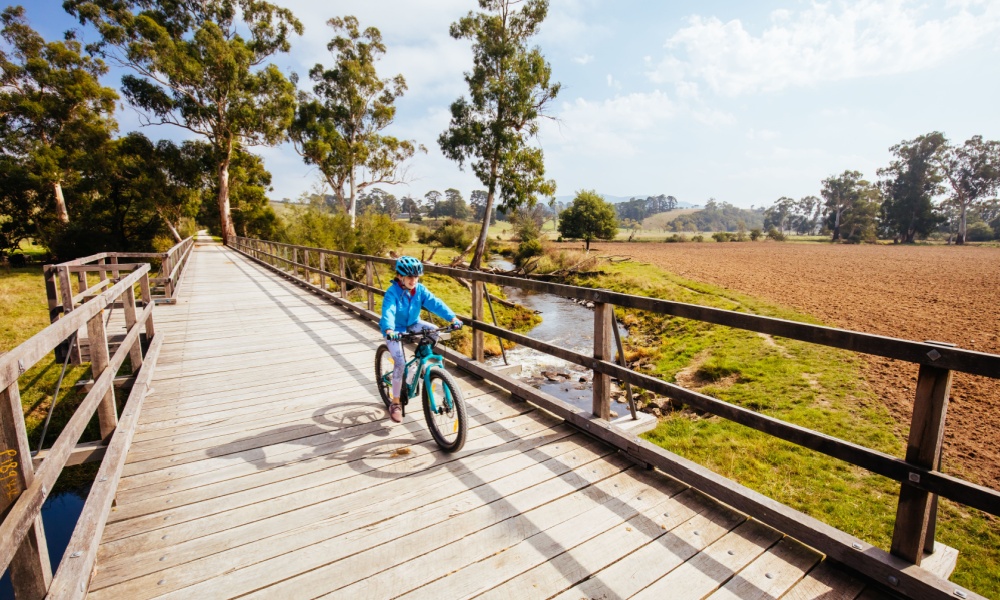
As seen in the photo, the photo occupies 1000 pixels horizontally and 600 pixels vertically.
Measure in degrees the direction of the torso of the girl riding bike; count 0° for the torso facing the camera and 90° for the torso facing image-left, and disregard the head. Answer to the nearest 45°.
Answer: approximately 315°

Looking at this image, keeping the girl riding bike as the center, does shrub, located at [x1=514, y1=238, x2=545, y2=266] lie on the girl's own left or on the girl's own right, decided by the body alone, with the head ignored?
on the girl's own left

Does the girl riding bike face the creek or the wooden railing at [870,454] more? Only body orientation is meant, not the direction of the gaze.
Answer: the wooden railing

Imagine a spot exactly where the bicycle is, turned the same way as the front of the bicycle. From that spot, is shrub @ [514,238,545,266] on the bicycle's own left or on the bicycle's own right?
on the bicycle's own left

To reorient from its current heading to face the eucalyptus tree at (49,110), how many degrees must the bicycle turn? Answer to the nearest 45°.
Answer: approximately 180°

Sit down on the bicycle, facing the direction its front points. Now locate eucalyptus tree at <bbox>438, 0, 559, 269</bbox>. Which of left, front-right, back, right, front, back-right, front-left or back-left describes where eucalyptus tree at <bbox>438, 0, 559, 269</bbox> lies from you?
back-left
